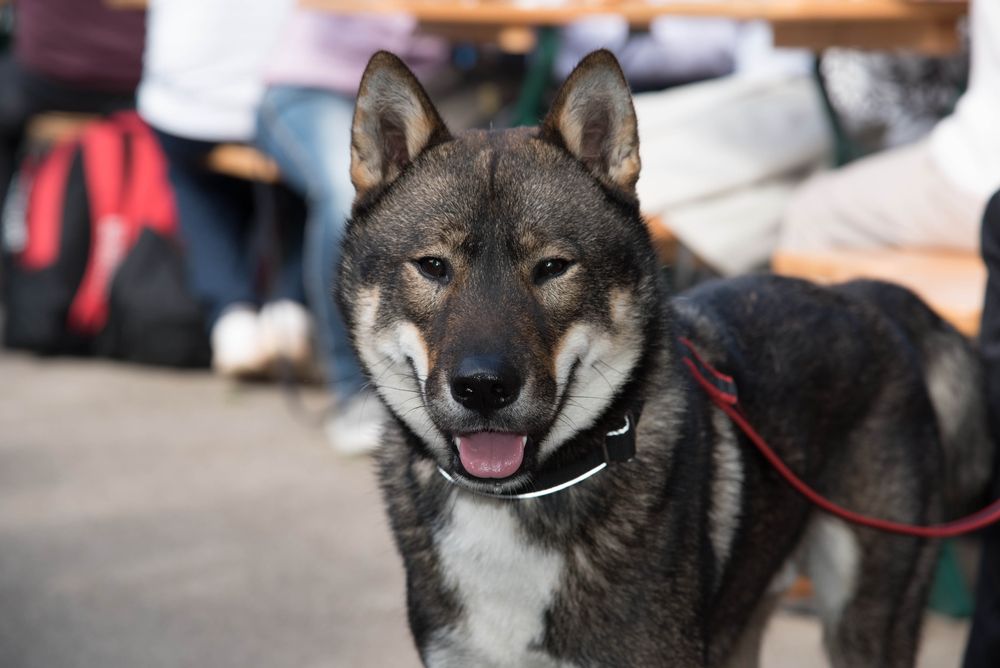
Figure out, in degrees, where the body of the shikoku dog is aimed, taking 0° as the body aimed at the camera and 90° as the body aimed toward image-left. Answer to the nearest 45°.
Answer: approximately 45°

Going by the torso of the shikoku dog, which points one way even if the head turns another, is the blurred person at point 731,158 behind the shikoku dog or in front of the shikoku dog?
behind

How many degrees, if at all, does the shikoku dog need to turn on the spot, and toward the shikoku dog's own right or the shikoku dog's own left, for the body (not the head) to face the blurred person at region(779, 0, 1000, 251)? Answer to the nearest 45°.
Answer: approximately 180°
